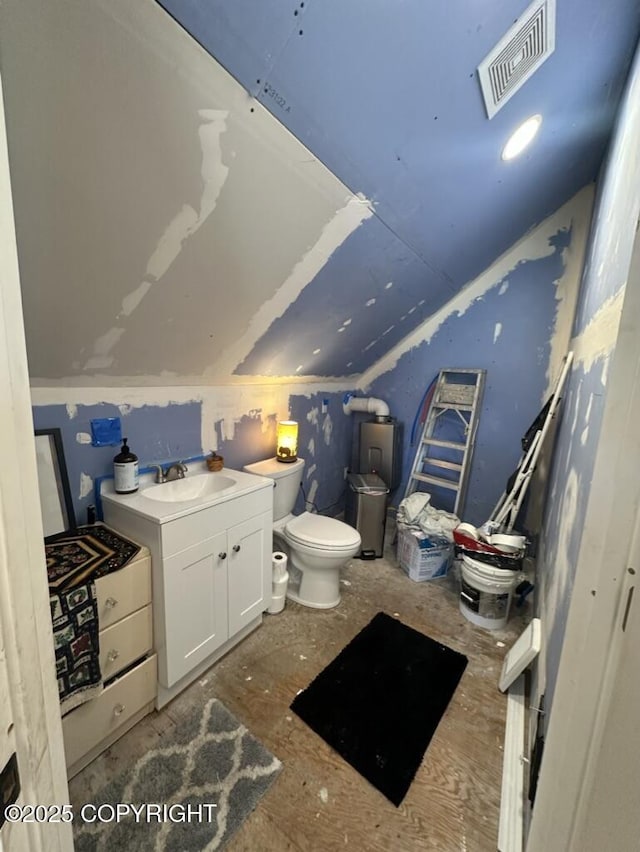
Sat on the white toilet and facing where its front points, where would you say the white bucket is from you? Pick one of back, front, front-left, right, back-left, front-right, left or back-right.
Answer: front-left

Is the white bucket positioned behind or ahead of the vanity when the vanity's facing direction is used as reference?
ahead

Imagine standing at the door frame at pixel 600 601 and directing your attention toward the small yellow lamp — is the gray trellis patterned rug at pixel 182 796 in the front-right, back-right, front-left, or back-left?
front-left

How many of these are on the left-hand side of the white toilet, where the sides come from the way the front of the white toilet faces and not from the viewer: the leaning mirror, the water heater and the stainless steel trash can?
2

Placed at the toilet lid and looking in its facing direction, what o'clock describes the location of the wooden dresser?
The wooden dresser is roughly at 3 o'clock from the toilet lid.

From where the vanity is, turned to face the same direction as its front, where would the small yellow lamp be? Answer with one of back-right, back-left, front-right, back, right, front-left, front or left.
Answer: left

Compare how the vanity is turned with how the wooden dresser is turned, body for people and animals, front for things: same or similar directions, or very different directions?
same or similar directions

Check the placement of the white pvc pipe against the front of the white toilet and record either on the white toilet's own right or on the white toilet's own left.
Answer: on the white toilet's own left

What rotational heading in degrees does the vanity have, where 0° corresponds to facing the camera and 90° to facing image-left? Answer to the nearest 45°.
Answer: approximately 315°

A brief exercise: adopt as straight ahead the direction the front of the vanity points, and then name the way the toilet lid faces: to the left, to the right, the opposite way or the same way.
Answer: the same way

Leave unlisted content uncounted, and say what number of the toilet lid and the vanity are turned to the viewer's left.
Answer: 0

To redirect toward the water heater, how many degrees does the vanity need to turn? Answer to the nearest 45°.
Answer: approximately 90° to its left

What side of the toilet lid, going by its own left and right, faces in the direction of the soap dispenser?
right

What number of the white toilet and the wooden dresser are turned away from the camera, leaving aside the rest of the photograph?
0

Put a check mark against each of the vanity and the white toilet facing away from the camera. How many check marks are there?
0

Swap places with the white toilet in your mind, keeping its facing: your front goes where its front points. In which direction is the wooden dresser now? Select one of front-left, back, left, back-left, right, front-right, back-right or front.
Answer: right
